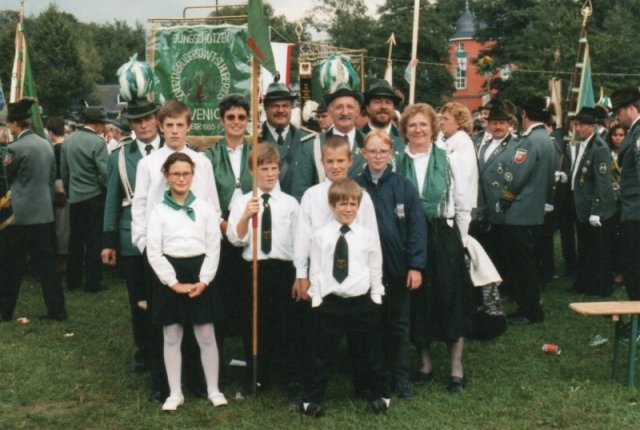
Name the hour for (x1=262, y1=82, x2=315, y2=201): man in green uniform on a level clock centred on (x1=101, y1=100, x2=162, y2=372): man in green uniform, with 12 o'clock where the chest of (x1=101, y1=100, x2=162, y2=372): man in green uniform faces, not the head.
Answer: (x1=262, y1=82, x2=315, y2=201): man in green uniform is roughly at 9 o'clock from (x1=101, y1=100, x2=162, y2=372): man in green uniform.

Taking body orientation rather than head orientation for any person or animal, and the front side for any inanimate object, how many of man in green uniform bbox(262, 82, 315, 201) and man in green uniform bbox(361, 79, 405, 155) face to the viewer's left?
0

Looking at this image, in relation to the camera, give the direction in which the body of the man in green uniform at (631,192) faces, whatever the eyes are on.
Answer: to the viewer's left

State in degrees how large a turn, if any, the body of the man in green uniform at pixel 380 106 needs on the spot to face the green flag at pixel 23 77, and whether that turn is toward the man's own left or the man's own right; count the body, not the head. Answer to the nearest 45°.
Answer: approximately 135° to the man's own right

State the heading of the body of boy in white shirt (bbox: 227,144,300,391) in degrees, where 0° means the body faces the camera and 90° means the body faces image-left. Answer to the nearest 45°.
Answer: approximately 0°

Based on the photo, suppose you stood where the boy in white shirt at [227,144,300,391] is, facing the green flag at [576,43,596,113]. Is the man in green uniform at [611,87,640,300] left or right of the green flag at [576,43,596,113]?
right

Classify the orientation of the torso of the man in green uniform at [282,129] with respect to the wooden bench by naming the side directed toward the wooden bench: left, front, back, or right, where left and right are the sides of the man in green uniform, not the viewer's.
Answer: left

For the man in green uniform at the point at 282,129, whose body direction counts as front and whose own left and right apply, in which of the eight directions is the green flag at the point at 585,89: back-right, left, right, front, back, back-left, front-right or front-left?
back-left

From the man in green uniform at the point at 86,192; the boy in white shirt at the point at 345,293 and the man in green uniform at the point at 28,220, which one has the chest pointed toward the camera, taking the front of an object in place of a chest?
the boy in white shirt
